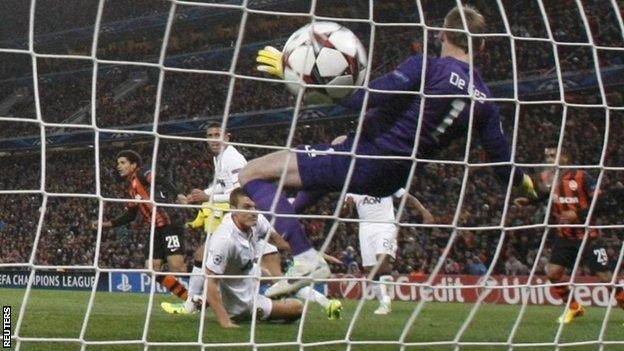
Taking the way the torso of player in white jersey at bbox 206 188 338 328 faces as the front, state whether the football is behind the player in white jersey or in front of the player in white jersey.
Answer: in front

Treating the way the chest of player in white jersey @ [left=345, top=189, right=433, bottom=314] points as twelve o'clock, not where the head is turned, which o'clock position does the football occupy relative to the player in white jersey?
The football is roughly at 12 o'clock from the player in white jersey.

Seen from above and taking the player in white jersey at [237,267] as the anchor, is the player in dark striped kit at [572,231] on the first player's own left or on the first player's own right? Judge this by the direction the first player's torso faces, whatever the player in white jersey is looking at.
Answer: on the first player's own left

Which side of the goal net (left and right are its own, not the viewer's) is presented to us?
back

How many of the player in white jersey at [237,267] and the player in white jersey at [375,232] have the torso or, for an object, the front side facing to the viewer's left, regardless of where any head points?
0

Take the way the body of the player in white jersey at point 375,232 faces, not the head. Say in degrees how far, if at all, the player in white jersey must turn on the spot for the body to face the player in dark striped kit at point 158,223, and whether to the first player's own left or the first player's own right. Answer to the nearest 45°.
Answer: approximately 90° to the first player's own right

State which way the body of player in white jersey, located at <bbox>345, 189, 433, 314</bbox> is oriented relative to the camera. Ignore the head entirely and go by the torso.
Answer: toward the camera

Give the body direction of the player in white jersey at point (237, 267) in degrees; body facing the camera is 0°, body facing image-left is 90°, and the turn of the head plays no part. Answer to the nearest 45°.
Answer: approximately 315°

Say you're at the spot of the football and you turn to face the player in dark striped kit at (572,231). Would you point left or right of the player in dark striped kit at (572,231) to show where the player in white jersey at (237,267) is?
left
